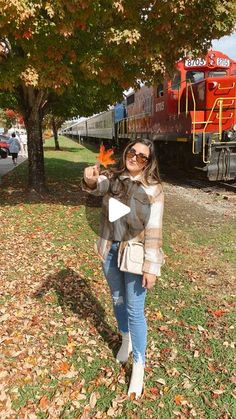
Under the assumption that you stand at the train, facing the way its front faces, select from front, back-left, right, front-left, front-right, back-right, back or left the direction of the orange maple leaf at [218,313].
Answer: front-right

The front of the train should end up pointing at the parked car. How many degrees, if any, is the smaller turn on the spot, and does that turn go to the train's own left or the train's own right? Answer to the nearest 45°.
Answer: approximately 180°

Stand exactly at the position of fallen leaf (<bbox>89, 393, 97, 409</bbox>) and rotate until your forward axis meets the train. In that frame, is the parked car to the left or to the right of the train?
left

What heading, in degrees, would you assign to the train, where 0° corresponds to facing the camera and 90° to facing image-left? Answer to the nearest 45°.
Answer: approximately 315°

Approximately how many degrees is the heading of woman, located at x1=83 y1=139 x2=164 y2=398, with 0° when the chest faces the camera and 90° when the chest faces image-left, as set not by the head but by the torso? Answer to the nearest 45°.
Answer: approximately 0°

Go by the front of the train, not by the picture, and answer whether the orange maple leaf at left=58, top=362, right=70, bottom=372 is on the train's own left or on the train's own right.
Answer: on the train's own right

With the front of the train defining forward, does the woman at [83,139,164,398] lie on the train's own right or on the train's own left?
on the train's own right

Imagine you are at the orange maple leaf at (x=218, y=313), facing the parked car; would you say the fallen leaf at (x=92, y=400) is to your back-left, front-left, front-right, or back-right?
back-left

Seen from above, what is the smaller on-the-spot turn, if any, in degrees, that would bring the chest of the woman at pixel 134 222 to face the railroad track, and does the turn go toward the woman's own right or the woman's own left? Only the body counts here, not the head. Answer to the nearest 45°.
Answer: approximately 180°

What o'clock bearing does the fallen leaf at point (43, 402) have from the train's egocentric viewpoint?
The fallen leaf is roughly at 2 o'clock from the train.

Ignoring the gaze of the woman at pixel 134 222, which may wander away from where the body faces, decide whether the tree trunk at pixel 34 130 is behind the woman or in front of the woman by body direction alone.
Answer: behind
